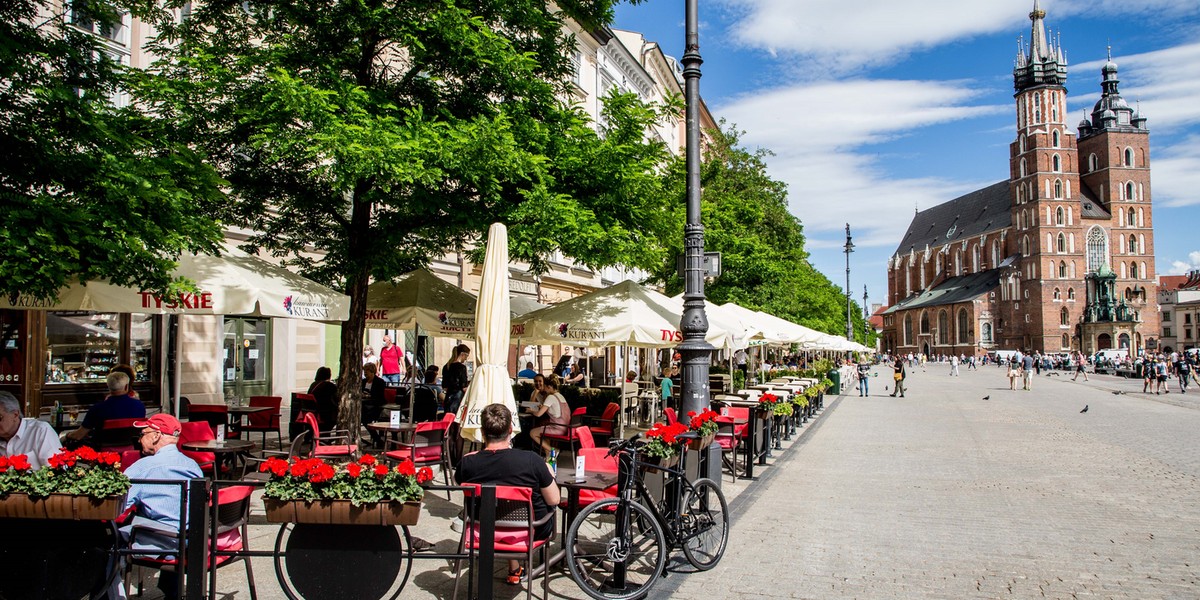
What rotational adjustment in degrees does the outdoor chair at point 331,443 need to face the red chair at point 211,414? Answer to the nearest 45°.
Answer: approximately 135° to its left

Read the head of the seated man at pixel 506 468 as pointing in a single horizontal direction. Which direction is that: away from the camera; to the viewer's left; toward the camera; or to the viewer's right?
away from the camera

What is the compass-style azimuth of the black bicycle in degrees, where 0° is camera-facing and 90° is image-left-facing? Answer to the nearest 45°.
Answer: approximately 45°

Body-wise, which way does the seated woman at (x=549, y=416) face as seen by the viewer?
to the viewer's left

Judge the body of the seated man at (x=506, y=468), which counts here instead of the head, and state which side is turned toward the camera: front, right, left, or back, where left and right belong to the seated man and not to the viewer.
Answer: back

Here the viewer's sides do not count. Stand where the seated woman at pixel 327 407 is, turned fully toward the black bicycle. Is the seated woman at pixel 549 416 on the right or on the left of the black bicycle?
left

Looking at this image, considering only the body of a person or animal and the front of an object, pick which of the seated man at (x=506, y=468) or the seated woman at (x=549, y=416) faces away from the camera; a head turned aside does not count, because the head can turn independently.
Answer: the seated man

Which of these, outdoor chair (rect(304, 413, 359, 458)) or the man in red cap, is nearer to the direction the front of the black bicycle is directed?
the man in red cap

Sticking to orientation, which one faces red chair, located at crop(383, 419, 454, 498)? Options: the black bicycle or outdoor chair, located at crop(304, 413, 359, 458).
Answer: the outdoor chair

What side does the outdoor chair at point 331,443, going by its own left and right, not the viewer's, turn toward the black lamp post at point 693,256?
front

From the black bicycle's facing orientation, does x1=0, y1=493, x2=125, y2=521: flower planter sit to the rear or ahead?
ahead

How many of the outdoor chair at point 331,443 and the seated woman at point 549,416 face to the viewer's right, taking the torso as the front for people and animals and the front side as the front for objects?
1

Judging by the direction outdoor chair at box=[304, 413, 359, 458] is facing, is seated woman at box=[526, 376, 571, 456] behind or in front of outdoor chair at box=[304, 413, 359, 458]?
in front

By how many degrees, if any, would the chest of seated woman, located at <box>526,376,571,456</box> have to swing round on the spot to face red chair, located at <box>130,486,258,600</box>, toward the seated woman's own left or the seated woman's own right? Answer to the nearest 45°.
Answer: approximately 90° to the seated woman's own left

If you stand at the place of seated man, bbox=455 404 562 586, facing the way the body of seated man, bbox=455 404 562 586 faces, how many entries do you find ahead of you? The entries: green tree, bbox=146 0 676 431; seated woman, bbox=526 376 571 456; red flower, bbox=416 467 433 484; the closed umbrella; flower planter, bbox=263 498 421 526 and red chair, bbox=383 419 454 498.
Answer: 4

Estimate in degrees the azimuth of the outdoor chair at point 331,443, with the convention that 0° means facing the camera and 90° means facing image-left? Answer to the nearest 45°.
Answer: approximately 270°
